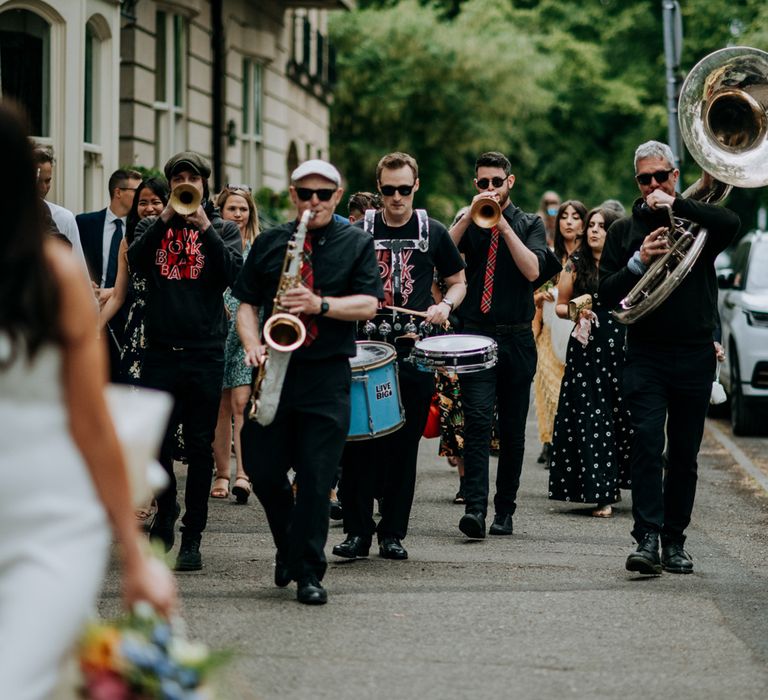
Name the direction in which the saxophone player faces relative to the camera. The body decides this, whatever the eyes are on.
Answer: toward the camera

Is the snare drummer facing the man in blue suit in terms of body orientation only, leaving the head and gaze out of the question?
no

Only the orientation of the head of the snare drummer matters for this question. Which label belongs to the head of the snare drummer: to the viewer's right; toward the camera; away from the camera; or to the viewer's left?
toward the camera

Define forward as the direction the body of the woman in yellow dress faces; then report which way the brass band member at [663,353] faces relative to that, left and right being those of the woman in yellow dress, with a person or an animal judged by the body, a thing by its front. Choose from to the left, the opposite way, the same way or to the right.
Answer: the same way

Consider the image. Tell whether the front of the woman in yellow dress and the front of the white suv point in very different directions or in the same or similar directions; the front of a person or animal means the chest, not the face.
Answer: same or similar directions

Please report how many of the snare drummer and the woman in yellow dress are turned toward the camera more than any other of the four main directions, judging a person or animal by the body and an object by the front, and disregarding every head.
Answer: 2

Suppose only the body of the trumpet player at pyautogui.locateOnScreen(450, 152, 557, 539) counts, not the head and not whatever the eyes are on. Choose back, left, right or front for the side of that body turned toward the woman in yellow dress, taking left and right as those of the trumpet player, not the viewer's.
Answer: back

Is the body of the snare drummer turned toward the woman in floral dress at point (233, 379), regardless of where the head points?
no

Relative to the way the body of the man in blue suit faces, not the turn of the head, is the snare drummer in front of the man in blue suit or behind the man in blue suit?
in front

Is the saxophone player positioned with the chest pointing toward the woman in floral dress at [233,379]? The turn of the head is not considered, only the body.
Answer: no

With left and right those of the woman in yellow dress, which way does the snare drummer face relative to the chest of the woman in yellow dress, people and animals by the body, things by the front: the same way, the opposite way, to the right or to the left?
the same way

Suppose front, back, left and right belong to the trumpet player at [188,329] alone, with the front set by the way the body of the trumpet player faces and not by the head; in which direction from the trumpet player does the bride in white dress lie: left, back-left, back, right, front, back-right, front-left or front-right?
front

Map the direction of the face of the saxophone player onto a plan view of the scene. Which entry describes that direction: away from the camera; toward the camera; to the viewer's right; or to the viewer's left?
toward the camera

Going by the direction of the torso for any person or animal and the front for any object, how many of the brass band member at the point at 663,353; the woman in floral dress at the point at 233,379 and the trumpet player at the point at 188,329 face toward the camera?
3

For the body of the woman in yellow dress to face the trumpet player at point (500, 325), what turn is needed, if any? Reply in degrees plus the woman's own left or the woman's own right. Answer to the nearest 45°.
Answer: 0° — they already face them

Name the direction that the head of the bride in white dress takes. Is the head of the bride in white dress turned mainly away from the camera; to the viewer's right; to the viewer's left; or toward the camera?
away from the camera

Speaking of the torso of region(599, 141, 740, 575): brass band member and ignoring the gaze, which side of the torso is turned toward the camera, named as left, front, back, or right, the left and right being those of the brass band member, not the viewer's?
front

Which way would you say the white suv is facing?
toward the camera

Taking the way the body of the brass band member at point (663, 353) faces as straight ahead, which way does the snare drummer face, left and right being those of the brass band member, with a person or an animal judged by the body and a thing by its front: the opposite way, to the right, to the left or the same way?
the same way

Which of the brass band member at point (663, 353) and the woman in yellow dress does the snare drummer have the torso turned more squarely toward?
the brass band member

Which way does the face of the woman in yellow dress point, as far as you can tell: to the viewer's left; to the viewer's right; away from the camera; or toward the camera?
toward the camera

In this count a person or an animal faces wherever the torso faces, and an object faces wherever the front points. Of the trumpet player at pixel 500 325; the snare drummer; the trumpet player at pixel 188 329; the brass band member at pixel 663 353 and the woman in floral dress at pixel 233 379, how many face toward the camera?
5

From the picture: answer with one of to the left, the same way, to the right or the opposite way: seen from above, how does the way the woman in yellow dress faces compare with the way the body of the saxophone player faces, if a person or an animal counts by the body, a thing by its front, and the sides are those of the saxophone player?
the same way
